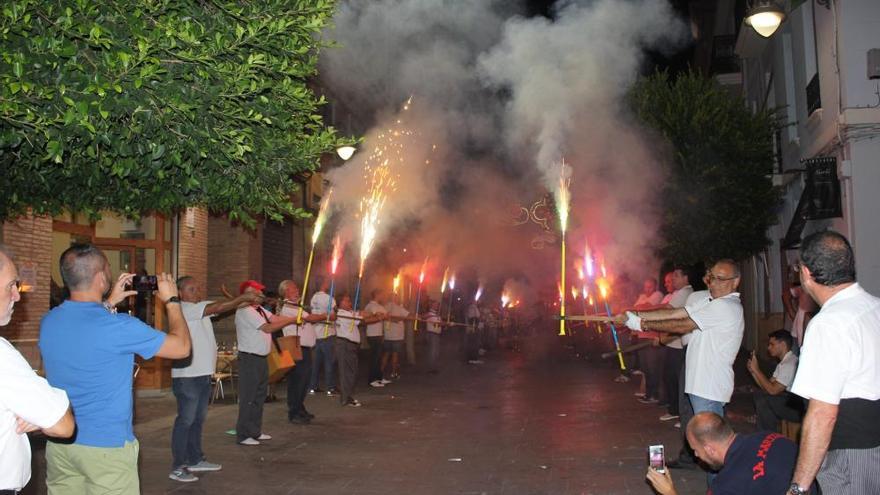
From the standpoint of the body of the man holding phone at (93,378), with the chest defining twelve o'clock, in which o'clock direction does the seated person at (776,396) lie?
The seated person is roughly at 1 o'clock from the man holding phone.

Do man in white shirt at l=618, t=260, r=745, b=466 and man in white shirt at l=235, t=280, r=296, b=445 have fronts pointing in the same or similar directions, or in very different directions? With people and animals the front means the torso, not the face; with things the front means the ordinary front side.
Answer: very different directions

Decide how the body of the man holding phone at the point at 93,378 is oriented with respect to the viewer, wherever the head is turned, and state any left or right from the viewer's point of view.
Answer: facing away from the viewer and to the right of the viewer

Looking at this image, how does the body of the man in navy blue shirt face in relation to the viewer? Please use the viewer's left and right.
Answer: facing away from the viewer and to the left of the viewer

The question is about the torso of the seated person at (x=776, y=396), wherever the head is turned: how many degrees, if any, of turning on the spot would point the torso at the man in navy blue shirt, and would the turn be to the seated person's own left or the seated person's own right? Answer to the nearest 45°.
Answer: approximately 90° to the seated person's own left

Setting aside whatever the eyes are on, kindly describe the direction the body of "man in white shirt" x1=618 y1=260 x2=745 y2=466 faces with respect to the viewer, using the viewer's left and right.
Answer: facing to the left of the viewer

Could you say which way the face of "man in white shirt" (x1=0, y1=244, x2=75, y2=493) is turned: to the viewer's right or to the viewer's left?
to the viewer's right

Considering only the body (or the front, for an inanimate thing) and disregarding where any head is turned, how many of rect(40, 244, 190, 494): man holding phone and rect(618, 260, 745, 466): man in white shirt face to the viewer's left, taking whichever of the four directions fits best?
1

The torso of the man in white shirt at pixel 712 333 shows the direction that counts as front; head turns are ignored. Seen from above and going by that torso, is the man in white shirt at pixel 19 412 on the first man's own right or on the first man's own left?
on the first man's own left

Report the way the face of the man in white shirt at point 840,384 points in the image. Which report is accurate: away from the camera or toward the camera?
away from the camera

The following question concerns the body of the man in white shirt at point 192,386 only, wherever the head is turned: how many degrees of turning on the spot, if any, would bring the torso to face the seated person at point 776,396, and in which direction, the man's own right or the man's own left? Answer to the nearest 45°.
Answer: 0° — they already face them

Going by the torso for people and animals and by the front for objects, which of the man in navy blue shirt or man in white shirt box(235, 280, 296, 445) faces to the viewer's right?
the man in white shirt

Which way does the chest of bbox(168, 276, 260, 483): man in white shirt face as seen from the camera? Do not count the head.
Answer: to the viewer's right
